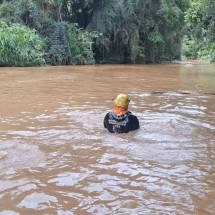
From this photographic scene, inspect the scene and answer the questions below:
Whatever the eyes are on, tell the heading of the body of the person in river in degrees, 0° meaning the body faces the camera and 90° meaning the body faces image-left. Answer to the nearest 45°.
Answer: approximately 180°

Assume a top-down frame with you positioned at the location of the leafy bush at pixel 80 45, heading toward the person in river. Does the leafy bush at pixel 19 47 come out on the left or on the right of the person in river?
right

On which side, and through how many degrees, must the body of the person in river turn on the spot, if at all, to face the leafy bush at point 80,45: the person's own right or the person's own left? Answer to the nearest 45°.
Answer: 0° — they already face it
